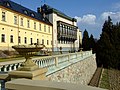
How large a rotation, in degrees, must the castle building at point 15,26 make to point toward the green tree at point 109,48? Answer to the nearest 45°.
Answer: approximately 45° to its left
